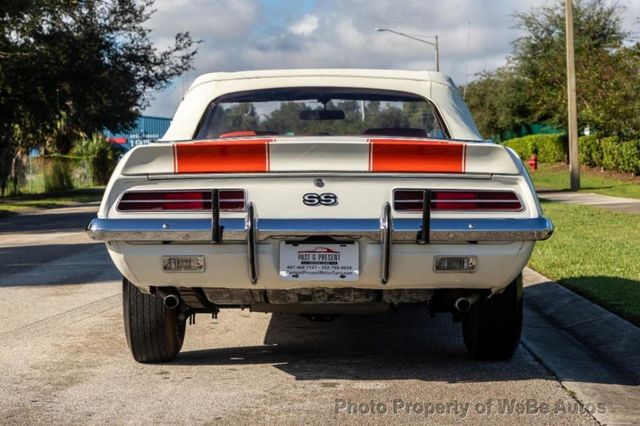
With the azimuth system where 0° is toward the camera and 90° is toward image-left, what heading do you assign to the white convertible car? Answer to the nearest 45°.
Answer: approximately 180°

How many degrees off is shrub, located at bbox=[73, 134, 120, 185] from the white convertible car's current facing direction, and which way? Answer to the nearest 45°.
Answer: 0° — it already faces it

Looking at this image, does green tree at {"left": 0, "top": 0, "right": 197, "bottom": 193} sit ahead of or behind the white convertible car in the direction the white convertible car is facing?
ahead

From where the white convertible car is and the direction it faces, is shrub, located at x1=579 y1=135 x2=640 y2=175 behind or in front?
in front

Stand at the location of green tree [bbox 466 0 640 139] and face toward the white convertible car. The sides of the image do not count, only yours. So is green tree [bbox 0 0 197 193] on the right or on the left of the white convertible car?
right
